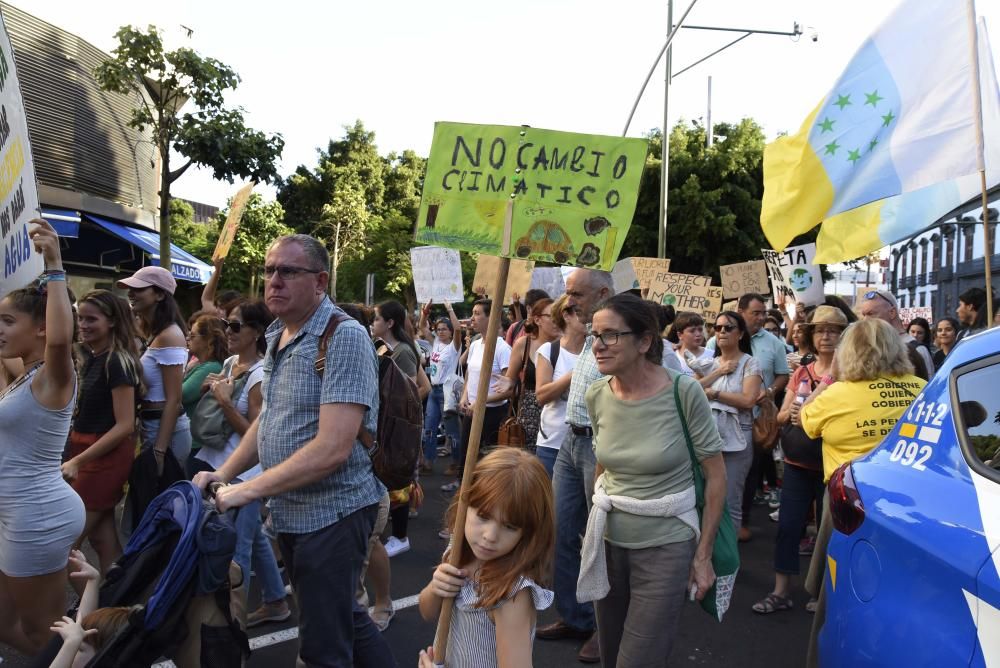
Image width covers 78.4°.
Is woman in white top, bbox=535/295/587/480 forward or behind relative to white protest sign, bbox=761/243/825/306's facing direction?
forward

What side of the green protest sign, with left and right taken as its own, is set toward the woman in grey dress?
right

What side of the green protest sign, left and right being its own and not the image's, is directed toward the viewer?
front

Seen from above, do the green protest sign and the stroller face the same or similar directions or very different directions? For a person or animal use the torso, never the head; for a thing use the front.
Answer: same or similar directions

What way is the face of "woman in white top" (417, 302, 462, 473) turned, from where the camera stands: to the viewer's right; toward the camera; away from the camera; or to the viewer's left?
toward the camera

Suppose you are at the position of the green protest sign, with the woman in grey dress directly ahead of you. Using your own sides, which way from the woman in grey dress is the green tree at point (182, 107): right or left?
right

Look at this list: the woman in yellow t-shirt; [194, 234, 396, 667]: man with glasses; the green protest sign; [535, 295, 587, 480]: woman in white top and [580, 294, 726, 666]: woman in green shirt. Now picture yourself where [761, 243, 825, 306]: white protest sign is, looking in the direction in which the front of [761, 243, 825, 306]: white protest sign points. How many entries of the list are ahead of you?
5

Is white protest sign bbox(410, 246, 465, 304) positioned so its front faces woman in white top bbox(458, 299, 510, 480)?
yes

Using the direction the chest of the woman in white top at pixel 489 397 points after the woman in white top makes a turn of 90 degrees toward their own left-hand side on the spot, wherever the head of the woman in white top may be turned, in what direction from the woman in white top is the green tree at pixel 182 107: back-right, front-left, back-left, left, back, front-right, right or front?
back

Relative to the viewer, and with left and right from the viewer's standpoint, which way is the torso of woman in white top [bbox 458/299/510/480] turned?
facing the viewer and to the left of the viewer

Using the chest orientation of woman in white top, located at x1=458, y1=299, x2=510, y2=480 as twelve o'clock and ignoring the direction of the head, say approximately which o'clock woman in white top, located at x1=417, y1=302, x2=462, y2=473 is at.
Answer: woman in white top, located at x1=417, y1=302, x2=462, y2=473 is roughly at 4 o'clock from woman in white top, located at x1=458, y1=299, x2=510, y2=480.

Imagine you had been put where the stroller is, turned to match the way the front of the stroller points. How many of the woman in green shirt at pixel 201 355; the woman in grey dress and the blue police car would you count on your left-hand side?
1
